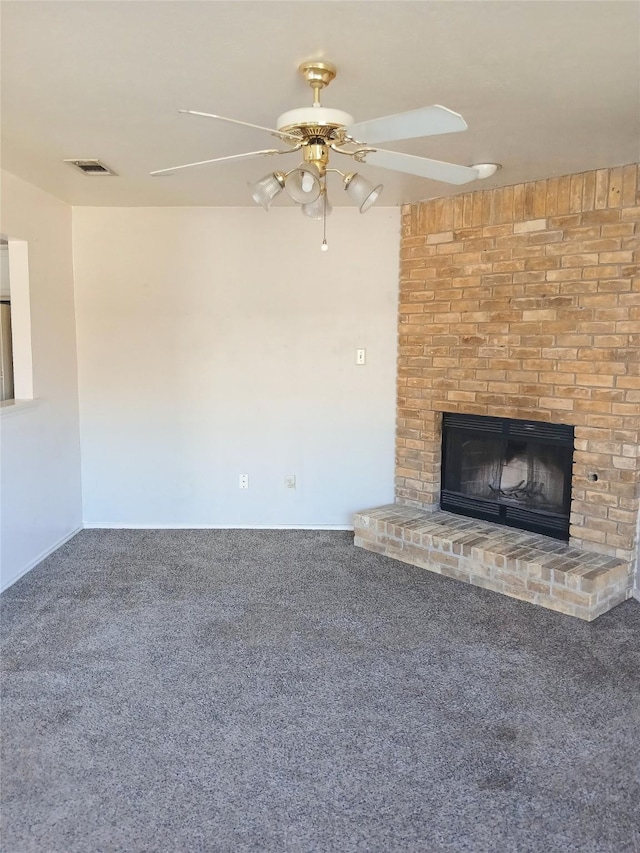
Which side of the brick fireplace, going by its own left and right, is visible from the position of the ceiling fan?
front

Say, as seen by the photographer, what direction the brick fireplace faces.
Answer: facing the viewer and to the left of the viewer
